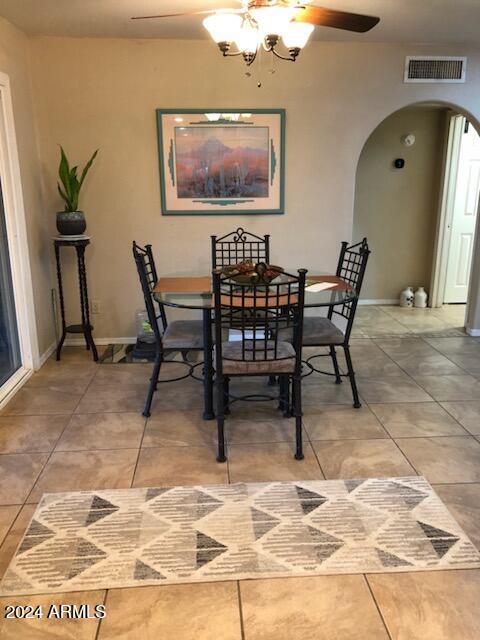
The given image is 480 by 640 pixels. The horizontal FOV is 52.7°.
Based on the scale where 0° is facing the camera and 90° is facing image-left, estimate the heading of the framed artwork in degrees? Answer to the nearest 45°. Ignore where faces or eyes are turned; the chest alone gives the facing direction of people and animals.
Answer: approximately 0°

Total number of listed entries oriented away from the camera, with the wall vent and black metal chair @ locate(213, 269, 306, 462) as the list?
1

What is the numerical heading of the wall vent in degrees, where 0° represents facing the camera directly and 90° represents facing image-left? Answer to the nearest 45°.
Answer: approximately 0°

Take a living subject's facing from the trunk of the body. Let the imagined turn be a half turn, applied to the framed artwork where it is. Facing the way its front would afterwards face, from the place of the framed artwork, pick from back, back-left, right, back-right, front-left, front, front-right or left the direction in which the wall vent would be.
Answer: right

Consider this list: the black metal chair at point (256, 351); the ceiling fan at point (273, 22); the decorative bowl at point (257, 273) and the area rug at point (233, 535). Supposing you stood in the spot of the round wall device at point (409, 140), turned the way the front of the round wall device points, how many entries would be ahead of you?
4

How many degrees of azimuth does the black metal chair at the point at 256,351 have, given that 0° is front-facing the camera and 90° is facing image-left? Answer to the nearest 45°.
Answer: approximately 180°

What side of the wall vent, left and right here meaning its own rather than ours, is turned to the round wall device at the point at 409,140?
back

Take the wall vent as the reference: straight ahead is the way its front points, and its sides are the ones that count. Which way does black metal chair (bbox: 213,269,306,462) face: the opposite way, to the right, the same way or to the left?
the opposite way

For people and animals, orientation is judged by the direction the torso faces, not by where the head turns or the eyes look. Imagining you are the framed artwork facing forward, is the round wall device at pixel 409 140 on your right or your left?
on your left

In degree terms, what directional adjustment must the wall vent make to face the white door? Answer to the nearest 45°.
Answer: approximately 180°
